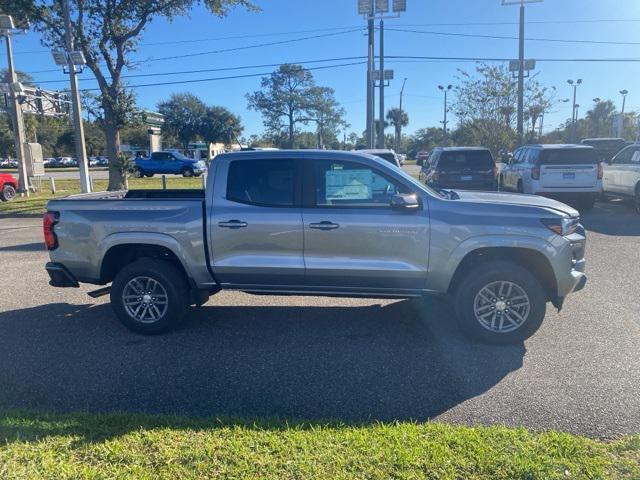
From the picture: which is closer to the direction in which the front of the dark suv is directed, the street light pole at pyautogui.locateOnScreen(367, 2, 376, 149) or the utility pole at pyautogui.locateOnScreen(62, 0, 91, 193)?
the street light pole

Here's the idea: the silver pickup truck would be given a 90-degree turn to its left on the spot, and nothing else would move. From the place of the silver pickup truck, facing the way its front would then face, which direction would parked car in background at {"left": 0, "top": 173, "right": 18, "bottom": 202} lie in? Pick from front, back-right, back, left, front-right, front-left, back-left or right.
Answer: front-left

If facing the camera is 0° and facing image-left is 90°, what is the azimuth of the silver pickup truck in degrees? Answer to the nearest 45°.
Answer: approximately 270°

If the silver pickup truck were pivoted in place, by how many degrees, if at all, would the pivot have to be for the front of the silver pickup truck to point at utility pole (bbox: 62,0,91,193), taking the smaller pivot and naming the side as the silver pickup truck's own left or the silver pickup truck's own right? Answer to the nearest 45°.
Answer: approximately 135° to the silver pickup truck's own left

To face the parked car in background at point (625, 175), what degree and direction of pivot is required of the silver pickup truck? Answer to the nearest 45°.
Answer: approximately 45° to its left

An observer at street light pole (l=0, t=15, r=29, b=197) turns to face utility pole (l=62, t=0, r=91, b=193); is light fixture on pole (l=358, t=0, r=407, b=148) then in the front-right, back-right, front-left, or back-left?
front-left

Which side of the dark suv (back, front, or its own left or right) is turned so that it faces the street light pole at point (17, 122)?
left

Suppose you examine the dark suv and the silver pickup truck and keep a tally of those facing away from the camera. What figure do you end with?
1

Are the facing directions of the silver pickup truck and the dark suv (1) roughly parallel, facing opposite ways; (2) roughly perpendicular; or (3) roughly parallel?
roughly perpendicular

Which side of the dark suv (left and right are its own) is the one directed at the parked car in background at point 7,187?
left

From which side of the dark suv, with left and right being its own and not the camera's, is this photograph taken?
back

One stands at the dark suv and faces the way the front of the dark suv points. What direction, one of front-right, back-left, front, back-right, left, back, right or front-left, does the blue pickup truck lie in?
front-left

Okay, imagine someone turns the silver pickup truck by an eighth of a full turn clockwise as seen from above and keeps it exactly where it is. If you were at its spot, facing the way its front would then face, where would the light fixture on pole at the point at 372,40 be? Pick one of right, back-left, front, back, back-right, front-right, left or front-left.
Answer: back-left

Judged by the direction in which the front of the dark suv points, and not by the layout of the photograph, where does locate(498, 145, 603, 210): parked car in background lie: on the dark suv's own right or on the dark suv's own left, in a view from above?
on the dark suv's own right

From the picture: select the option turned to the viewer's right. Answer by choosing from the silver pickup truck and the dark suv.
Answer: the silver pickup truck

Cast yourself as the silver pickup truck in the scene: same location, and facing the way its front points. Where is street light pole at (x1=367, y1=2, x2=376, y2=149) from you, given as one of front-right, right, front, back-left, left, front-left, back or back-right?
left

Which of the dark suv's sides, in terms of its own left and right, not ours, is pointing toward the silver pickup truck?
back

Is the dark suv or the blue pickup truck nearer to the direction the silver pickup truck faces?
the dark suv

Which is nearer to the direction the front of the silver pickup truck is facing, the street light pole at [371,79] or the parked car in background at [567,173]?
the parked car in background

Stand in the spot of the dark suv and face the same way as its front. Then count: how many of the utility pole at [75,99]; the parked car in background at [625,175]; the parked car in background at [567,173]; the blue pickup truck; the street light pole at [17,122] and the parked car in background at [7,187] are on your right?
2
